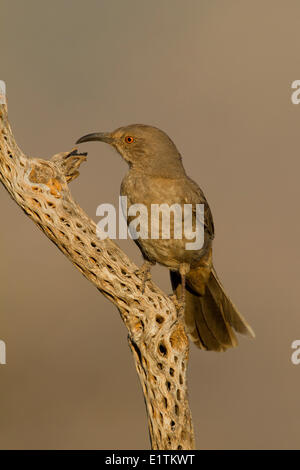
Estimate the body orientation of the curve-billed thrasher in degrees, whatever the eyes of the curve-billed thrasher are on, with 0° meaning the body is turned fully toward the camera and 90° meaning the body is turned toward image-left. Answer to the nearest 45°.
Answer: approximately 45°
